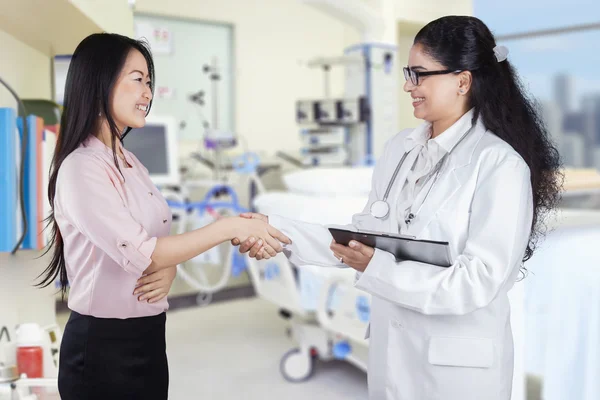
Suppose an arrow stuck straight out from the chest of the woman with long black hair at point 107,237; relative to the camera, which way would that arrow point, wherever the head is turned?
to the viewer's right

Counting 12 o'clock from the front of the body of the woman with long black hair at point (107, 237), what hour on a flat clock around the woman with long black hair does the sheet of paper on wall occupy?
The sheet of paper on wall is roughly at 9 o'clock from the woman with long black hair.

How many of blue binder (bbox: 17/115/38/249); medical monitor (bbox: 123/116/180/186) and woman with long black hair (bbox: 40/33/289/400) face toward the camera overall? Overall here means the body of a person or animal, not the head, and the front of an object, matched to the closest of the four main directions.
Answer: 2

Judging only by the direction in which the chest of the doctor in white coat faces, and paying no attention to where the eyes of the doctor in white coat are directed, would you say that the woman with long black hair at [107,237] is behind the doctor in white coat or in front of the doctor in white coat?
in front

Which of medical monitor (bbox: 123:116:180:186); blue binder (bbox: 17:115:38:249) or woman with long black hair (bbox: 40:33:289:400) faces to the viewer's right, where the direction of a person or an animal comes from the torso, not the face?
the woman with long black hair

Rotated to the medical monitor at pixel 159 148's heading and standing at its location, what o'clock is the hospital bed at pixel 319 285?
The hospital bed is roughly at 11 o'clock from the medical monitor.

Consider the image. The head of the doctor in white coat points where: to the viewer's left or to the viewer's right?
to the viewer's left

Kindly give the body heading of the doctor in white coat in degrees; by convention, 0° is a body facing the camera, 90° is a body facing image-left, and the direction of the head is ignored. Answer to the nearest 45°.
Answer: approximately 45°
